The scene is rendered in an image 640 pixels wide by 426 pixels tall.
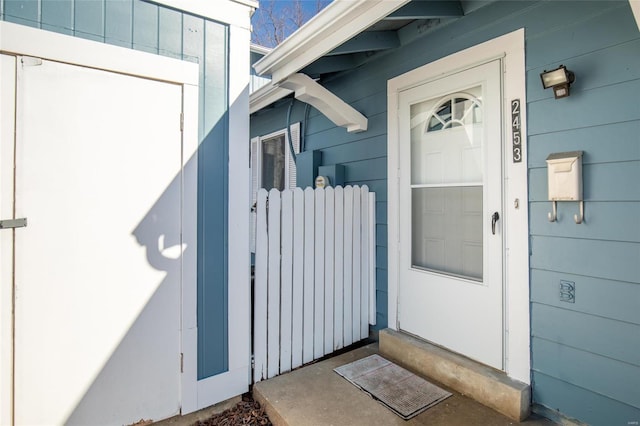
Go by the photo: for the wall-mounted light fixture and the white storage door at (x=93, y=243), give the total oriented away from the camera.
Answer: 0

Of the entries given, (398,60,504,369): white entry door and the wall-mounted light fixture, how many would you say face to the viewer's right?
0

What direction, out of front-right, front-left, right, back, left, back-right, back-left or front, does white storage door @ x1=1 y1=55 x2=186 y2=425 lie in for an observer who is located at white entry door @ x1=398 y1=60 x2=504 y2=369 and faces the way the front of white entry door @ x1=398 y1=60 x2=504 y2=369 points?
front

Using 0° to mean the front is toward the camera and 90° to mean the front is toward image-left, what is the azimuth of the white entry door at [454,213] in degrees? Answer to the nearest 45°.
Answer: approximately 45°

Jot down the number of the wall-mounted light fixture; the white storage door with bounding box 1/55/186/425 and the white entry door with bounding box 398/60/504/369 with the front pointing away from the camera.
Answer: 0

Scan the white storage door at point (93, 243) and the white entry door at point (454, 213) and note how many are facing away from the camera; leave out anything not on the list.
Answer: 0

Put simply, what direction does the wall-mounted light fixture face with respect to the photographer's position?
facing the viewer and to the left of the viewer

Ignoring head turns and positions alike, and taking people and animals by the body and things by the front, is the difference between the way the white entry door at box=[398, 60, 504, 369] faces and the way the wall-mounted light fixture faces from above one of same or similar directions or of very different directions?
same or similar directions
